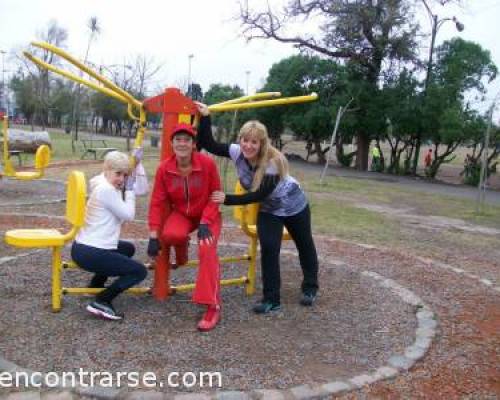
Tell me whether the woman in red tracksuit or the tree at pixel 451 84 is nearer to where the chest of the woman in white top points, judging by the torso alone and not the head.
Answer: the woman in red tracksuit

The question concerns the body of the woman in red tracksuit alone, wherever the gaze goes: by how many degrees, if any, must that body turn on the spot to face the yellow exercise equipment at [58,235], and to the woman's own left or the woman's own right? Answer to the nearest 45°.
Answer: approximately 90° to the woman's own right

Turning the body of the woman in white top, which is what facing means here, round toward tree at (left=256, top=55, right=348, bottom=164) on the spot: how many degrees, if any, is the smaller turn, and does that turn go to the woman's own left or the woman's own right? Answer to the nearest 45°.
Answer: approximately 90° to the woman's own left

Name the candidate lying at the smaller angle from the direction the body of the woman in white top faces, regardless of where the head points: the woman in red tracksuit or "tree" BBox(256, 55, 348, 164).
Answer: the woman in red tracksuit

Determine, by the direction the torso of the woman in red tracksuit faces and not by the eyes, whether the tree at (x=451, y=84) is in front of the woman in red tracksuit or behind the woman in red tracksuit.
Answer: behind

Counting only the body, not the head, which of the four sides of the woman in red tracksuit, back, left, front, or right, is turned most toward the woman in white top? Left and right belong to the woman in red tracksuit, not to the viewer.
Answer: right

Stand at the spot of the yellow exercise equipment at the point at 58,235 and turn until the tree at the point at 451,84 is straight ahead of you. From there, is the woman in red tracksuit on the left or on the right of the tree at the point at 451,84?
right

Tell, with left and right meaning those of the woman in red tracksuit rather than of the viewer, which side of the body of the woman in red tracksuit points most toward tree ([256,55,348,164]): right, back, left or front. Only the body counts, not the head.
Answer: back
